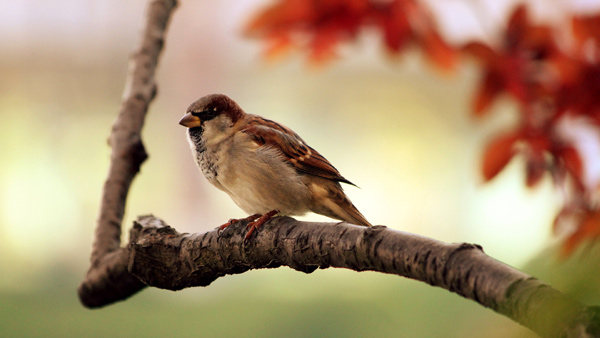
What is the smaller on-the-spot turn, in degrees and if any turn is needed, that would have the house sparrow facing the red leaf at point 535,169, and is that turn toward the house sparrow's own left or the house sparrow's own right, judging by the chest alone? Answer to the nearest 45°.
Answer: approximately 180°

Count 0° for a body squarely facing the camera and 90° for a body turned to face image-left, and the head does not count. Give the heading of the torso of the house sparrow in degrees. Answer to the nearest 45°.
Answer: approximately 90°

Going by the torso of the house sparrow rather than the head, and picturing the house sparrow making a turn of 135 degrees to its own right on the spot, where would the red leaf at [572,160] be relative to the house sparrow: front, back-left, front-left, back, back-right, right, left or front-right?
front-right
